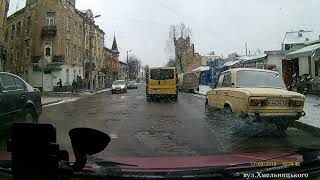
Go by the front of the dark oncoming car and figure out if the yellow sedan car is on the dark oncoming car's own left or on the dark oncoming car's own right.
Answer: on the dark oncoming car's own left

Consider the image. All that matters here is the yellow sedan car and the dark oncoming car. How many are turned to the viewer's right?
0

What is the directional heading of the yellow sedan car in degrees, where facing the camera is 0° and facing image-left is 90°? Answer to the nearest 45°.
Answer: approximately 135°

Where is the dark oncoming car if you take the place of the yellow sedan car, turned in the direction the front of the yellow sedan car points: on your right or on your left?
on your left

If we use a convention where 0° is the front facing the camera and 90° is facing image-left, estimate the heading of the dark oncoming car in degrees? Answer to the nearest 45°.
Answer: approximately 45°
